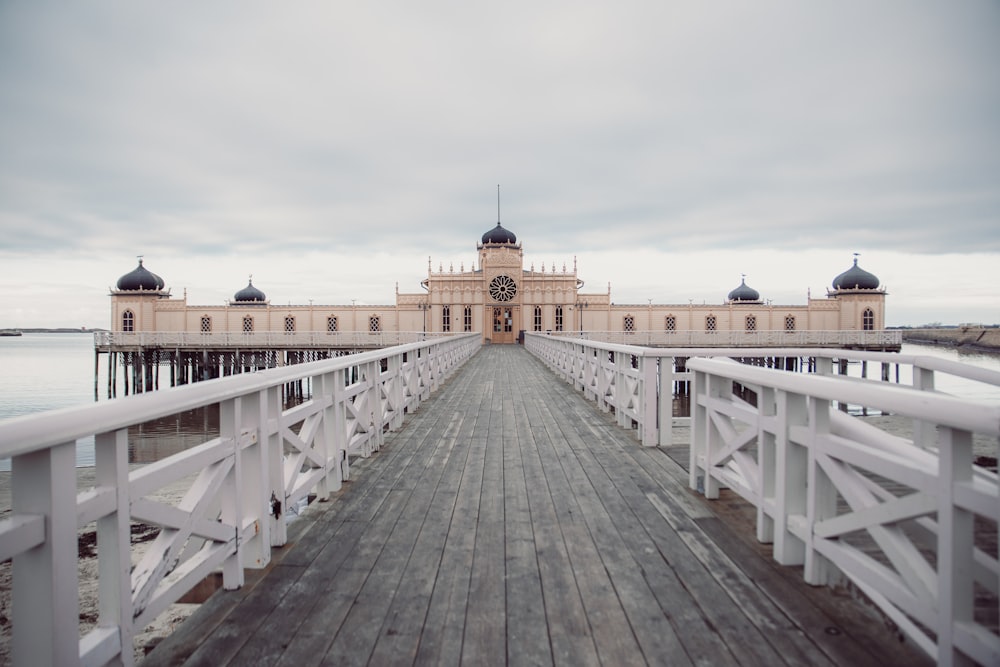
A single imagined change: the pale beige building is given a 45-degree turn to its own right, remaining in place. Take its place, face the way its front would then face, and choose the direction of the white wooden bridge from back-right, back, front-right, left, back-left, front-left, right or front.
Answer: front-left

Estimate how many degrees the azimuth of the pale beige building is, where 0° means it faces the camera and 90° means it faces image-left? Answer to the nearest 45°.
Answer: approximately 0°
